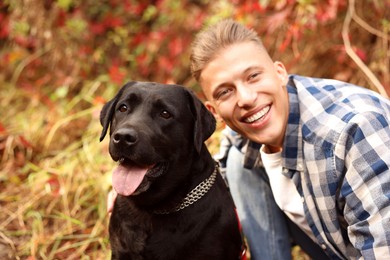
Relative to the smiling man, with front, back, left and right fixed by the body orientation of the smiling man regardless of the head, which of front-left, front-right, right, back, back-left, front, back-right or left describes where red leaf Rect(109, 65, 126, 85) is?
right

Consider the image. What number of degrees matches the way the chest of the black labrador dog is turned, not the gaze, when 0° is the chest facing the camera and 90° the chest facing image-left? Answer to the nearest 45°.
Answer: approximately 45°

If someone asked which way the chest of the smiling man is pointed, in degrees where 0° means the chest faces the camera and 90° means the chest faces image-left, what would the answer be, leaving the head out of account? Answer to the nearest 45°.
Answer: approximately 45°

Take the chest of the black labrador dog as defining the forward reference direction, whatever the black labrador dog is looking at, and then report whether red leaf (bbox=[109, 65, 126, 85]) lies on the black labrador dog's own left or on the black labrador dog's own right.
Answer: on the black labrador dog's own right

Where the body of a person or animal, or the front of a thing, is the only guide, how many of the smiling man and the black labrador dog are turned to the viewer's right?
0

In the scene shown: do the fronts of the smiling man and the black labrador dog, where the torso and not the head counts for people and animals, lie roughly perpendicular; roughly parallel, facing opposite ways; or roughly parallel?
roughly parallel

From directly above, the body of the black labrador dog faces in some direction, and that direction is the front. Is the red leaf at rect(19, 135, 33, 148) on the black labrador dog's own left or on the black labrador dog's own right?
on the black labrador dog's own right

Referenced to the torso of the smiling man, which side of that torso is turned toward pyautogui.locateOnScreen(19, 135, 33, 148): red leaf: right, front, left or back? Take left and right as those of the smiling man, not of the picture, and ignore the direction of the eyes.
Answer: right

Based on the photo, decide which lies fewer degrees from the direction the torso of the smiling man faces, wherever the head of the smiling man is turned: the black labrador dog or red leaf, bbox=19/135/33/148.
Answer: the black labrador dog

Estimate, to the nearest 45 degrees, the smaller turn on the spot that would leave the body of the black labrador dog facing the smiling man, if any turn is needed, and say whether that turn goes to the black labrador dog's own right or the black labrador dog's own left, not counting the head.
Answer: approximately 135° to the black labrador dog's own left
